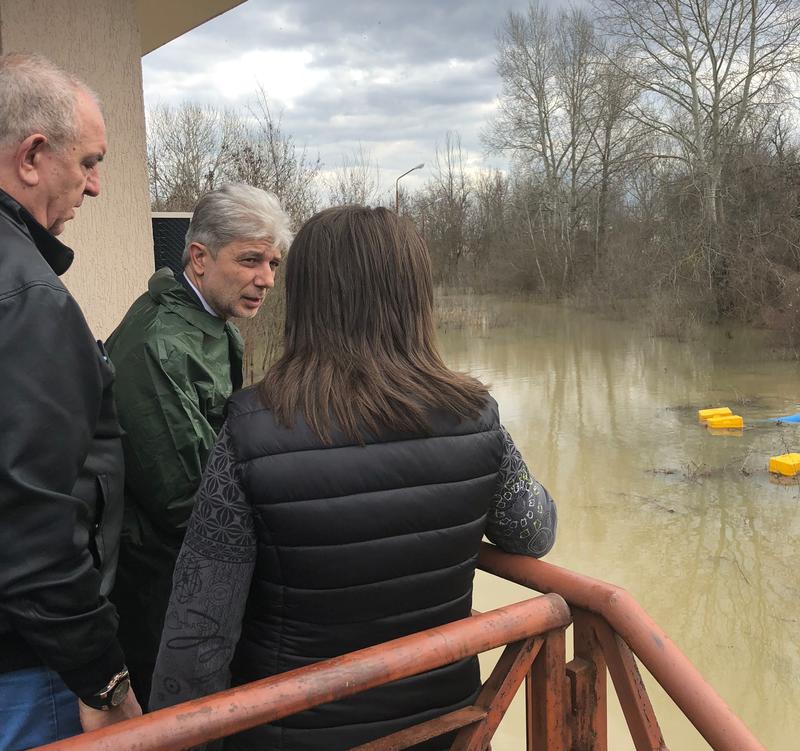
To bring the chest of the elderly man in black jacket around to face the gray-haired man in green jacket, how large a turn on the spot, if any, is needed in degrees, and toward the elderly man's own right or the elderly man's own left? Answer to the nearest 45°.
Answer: approximately 90° to the elderly man's own left

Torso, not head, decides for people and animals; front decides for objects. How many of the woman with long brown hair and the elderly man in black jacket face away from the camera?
1

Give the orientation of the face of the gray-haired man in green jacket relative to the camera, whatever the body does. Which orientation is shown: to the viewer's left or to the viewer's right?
to the viewer's right

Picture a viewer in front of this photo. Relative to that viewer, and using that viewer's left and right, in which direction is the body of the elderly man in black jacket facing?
facing to the right of the viewer

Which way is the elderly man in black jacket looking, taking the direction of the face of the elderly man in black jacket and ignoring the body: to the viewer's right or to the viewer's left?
to the viewer's right

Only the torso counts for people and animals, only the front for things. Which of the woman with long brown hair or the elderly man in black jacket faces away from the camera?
the woman with long brown hair

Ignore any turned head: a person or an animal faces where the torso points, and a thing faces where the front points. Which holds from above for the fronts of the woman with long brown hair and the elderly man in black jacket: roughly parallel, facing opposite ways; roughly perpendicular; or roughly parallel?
roughly perpendicular

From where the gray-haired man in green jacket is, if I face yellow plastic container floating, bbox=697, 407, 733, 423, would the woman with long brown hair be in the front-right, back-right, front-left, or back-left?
back-right

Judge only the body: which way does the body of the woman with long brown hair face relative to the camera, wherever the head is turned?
away from the camera
